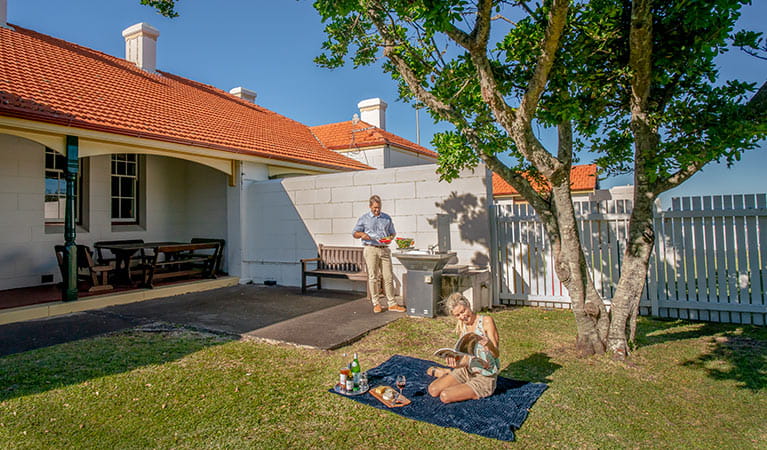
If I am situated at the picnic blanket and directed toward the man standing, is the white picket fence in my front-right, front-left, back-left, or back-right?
front-right

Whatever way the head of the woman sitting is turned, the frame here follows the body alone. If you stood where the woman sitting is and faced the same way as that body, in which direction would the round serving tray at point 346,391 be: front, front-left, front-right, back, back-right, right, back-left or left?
front-right

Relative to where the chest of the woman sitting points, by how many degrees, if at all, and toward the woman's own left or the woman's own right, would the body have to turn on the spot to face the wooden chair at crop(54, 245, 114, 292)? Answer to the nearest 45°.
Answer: approximately 90° to the woman's own right

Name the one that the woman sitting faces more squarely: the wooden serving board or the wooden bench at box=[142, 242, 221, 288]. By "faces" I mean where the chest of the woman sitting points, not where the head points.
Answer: the wooden serving board

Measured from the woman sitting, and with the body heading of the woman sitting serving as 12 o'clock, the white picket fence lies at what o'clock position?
The white picket fence is roughly at 6 o'clock from the woman sitting.

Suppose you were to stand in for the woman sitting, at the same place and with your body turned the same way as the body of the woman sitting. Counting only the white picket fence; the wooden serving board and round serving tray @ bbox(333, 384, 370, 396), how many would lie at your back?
1

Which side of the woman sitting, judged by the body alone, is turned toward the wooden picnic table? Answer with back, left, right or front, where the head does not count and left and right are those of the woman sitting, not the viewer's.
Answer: right

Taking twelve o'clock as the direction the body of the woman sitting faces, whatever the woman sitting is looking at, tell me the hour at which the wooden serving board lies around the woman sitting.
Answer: The wooden serving board is roughly at 1 o'clock from the woman sitting.

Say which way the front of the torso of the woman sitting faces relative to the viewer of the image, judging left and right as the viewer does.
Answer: facing the viewer and to the left of the viewer

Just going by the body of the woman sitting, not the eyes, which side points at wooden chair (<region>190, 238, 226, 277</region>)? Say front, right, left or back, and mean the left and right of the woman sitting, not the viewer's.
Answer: right

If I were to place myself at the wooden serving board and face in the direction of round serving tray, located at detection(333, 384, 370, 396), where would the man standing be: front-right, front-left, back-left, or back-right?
front-right
